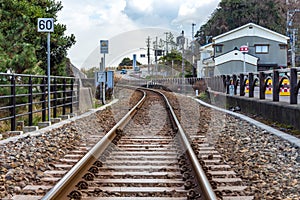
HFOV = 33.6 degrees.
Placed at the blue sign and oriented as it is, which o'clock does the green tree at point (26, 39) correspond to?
The green tree is roughly at 1 o'clock from the blue sign.

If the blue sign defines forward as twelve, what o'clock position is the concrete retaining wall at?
The concrete retaining wall is roughly at 11 o'clock from the blue sign.

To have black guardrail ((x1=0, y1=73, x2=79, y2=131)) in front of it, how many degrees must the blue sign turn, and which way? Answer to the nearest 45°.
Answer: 0° — it already faces it

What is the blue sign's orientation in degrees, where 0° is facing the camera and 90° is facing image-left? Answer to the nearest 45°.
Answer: approximately 0°

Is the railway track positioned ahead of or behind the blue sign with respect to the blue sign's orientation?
ahead
